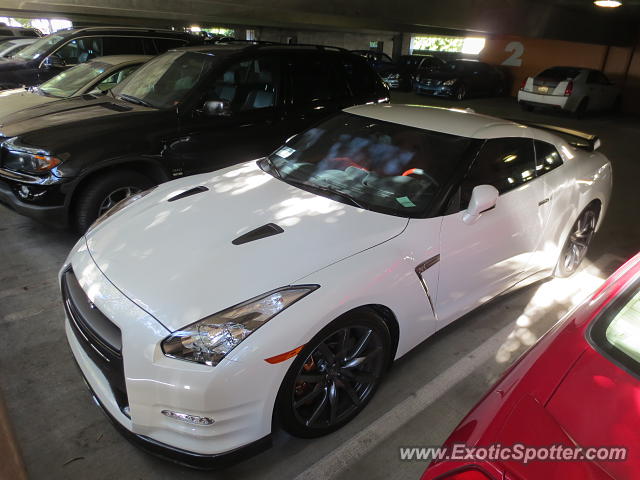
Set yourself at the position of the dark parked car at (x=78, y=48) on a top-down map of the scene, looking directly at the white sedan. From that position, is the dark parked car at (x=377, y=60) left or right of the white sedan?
left

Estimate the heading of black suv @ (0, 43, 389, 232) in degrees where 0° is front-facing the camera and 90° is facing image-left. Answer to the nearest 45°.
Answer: approximately 45°

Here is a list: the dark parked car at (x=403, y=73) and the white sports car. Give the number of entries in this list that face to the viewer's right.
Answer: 0

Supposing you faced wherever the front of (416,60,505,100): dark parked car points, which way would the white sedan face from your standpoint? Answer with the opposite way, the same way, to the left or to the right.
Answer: the opposite way

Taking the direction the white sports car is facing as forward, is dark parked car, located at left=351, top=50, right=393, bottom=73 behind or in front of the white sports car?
behind

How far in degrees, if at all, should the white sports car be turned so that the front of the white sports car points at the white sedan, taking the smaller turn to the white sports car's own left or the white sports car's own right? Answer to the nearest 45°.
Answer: approximately 180°

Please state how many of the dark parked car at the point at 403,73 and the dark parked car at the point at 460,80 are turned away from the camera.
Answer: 0

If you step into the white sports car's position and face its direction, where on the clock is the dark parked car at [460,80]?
The dark parked car is roughly at 5 o'clock from the white sports car.

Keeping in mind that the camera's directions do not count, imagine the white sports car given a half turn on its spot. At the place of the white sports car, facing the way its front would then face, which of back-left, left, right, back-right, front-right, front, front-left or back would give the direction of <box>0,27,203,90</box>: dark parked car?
left

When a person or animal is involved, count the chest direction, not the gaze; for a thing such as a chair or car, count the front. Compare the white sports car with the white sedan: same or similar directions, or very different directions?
very different directions

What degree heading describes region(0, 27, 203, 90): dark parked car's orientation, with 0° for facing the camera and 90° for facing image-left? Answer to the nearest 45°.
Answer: approximately 45°

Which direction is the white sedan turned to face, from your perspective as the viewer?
facing away from the viewer and to the right of the viewer

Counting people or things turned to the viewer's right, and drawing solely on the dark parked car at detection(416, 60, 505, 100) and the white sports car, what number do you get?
0
